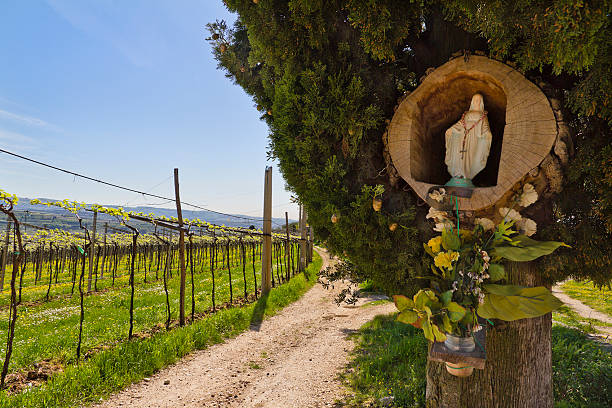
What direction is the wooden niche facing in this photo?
toward the camera

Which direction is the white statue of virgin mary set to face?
toward the camera
